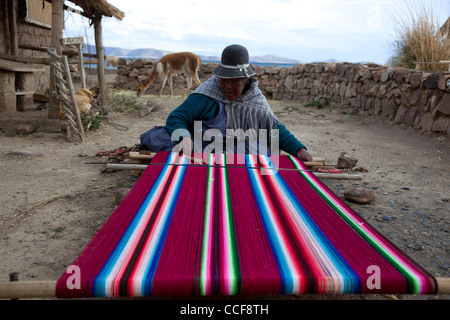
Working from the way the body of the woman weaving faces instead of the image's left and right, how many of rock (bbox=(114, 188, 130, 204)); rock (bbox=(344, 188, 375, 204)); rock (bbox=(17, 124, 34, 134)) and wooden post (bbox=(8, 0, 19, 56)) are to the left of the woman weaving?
1

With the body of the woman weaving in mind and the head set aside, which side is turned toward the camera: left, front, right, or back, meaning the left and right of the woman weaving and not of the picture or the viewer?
front

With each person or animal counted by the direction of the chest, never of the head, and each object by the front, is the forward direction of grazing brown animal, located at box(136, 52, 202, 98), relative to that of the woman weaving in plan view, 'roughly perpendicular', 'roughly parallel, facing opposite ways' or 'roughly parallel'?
roughly perpendicular

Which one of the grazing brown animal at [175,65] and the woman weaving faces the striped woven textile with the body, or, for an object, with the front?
the woman weaving

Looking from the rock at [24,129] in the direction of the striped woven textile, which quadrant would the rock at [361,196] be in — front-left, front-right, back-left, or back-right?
front-left

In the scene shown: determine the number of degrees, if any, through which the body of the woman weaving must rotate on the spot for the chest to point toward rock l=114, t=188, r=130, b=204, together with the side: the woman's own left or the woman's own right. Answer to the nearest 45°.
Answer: approximately 45° to the woman's own right

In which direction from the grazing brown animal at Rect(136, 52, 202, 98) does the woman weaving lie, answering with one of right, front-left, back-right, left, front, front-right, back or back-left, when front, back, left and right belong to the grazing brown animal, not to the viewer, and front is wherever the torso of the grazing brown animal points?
left

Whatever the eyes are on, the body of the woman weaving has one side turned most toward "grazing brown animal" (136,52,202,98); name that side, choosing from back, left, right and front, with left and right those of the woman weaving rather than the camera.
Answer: back

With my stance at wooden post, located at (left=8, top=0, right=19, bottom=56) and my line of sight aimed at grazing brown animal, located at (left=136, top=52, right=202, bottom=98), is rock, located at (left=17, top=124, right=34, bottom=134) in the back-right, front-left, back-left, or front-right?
back-right

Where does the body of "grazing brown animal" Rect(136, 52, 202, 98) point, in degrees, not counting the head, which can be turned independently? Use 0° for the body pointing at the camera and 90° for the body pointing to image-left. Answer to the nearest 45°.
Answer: approximately 90°

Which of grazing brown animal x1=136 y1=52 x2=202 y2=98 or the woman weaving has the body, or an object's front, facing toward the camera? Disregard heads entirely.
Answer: the woman weaving
